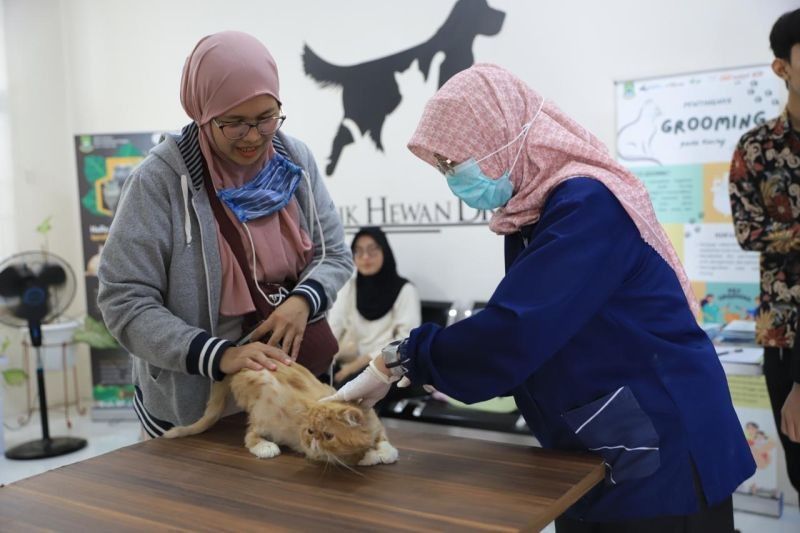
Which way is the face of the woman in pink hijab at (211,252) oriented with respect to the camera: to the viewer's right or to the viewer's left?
to the viewer's right

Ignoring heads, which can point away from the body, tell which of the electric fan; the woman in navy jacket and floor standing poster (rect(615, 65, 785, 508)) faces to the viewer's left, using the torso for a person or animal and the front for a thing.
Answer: the woman in navy jacket

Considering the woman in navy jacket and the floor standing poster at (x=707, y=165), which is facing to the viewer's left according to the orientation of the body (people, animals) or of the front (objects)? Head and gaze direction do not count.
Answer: the woman in navy jacket

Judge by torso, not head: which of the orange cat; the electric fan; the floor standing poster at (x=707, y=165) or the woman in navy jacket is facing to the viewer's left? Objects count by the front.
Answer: the woman in navy jacket

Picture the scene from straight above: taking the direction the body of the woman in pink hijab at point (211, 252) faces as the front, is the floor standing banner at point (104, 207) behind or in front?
behind

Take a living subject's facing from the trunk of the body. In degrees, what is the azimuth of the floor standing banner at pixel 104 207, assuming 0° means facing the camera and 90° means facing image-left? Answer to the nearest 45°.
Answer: approximately 0°

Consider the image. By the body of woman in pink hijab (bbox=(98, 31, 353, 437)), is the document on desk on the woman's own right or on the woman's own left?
on the woman's own left

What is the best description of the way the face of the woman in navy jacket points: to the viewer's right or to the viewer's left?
to the viewer's left

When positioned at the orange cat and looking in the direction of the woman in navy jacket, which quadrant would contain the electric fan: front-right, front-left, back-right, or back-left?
back-left

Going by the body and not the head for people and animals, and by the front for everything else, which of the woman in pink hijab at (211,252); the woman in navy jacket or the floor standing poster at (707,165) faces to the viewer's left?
the woman in navy jacket

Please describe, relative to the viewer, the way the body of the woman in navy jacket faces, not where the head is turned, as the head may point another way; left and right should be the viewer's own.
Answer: facing to the left of the viewer
